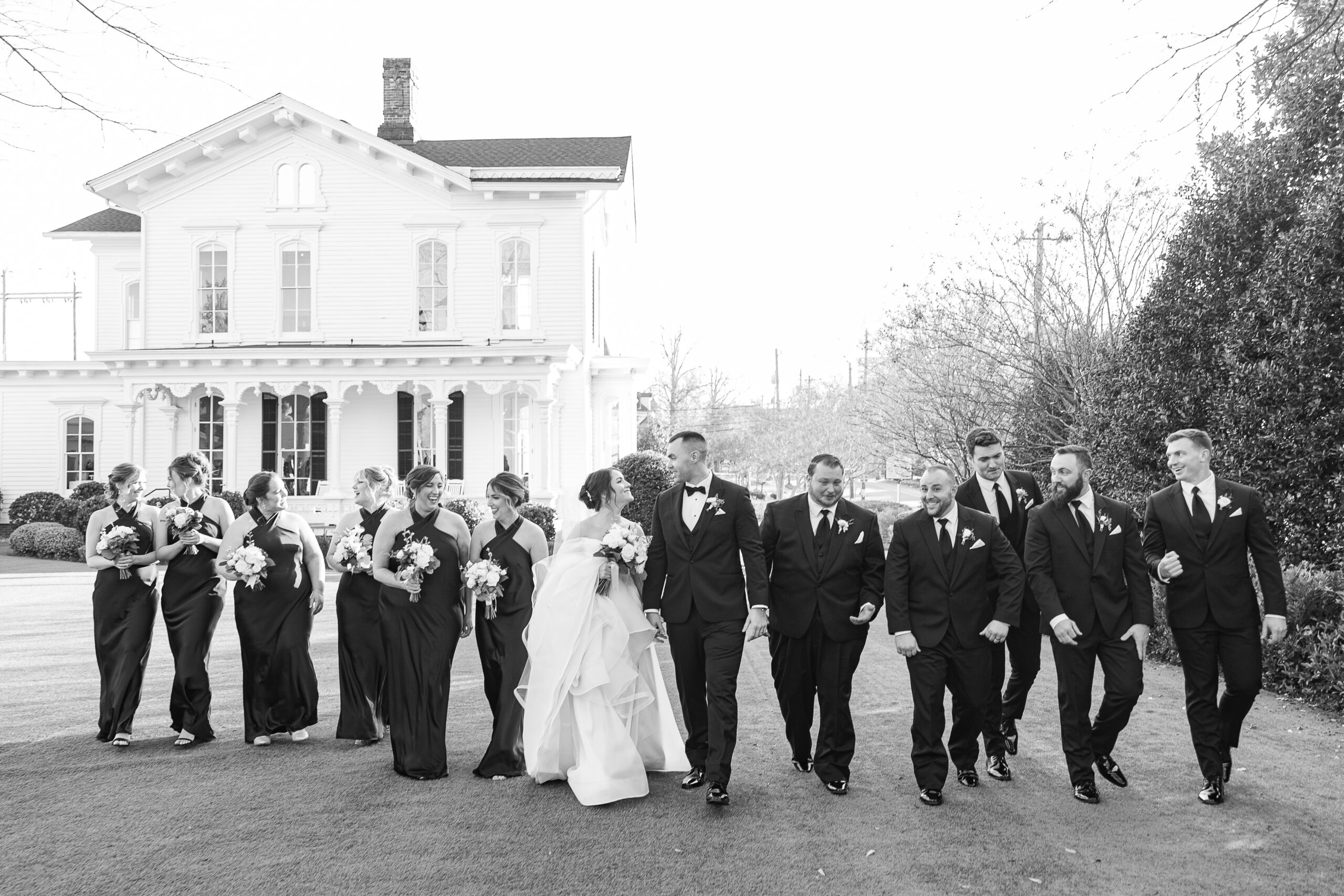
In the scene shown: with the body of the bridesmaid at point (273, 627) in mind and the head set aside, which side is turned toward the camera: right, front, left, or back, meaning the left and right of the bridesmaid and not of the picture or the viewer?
front

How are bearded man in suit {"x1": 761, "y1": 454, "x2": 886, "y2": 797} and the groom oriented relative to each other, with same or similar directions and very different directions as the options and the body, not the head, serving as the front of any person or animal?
same or similar directions

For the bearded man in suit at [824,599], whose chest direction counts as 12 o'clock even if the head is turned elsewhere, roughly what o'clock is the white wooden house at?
The white wooden house is roughly at 5 o'clock from the bearded man in suit.

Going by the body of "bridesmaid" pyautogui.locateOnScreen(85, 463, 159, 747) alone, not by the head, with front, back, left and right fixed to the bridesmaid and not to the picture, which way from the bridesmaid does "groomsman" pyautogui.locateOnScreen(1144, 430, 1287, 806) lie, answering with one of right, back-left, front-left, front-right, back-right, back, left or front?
front-left

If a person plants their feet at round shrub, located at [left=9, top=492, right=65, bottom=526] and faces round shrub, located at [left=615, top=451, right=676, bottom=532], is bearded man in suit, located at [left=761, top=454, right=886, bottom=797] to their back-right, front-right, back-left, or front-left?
front-right

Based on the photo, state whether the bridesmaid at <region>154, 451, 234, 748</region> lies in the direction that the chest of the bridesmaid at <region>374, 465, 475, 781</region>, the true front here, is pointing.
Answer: no

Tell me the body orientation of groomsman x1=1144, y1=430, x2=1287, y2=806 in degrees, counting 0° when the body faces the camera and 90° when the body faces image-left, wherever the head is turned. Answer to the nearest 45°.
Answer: approximately 0°

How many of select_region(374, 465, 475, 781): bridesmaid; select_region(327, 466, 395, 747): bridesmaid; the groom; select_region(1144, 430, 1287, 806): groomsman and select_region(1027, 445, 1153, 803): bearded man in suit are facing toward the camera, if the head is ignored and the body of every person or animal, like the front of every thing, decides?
5

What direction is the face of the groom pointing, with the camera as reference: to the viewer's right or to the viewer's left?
to the viewer's left

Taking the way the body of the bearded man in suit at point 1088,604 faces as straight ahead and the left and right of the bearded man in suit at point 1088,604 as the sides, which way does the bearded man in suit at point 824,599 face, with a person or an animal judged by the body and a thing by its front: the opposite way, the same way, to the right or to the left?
the same way

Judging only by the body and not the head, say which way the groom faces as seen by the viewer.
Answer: toward the camera

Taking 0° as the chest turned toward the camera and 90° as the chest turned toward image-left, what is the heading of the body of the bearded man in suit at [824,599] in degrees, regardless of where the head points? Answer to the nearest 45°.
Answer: approximately 0°

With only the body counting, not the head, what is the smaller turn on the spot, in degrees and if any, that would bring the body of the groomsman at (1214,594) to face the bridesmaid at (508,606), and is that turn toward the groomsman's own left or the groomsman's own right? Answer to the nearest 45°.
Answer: approximately 90° to the groomsman's own right

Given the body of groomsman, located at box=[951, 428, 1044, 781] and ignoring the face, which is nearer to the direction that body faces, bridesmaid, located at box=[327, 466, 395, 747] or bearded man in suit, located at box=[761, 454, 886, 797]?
the bearded man in suit

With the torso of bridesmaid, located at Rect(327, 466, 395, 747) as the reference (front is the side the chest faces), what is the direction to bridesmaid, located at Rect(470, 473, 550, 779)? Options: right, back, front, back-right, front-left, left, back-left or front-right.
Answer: front-left

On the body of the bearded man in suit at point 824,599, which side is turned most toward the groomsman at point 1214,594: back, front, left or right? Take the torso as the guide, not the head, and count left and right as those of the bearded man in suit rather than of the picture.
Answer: left

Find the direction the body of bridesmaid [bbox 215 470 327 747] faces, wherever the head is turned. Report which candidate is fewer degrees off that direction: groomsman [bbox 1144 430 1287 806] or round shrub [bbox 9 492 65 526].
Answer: the groomsman
